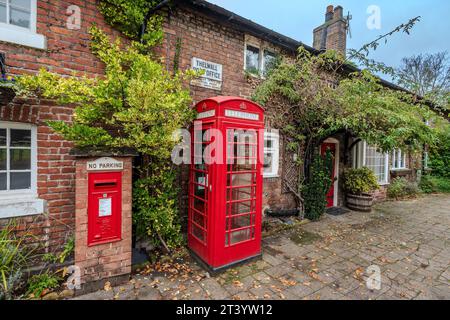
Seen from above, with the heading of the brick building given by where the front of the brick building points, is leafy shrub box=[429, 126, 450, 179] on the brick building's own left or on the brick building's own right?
on the brick building's own left

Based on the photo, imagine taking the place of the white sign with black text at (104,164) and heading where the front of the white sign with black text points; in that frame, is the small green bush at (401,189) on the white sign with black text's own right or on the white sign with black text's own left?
on the white sign with black text's own left

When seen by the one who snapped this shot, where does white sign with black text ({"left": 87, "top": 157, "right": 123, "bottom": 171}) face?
facing the viewer

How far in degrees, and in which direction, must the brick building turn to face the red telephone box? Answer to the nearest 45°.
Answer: approximately 45° to its left

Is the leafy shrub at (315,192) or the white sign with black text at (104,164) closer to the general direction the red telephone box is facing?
the white sign with black text

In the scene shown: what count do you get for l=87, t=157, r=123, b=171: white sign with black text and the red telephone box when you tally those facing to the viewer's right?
0

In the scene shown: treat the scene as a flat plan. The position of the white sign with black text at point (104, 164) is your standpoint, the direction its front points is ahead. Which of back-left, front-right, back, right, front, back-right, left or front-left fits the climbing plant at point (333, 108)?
left

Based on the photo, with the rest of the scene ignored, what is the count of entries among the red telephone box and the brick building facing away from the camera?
0

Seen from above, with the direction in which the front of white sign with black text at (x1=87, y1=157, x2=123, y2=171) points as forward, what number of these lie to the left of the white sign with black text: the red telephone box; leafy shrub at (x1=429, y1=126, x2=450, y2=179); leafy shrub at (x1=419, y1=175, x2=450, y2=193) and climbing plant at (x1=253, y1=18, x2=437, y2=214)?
4

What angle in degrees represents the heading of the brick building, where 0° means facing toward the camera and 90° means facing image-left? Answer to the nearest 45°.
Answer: approximately 315°

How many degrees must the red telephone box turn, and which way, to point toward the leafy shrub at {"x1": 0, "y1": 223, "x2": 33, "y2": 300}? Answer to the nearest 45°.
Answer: approximately 45° to its right

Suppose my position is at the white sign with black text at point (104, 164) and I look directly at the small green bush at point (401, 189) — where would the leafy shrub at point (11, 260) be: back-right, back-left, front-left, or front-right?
back-left

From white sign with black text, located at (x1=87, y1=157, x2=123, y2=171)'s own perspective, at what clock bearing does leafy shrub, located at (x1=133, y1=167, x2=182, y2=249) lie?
The leafy shrub is roughly at 8 o'clock from the white sign with black text.
